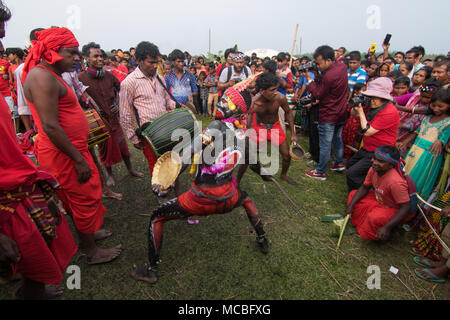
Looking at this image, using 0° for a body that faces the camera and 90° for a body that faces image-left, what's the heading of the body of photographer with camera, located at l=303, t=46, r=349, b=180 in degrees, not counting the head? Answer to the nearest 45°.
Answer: approximately 90°

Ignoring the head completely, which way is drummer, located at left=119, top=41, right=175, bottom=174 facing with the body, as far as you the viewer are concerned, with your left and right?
facing the viewer and to the right of the viewer

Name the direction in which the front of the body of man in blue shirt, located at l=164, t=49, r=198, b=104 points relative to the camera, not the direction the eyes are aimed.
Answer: toward the camera

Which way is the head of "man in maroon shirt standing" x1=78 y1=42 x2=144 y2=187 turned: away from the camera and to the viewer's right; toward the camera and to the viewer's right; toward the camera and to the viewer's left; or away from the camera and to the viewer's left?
toward the camera and to the viewer's right

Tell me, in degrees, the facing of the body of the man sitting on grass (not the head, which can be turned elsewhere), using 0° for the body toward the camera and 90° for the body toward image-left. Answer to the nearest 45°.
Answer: approximately 45°

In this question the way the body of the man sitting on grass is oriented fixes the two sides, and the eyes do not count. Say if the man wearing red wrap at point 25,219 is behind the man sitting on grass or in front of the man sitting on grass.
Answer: in front

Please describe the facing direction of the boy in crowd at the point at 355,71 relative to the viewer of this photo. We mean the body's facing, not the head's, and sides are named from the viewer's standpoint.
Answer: facing the viewer and to the left of the viewer

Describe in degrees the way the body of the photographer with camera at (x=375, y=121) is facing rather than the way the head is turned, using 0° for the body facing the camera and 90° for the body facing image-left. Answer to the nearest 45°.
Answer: approximately 90°

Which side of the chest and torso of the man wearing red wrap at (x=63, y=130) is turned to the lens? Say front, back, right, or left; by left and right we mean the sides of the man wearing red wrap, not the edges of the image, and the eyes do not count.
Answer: right

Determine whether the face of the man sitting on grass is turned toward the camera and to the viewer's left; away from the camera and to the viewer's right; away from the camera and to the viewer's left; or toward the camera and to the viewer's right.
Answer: toward the camera and to the viewer's left

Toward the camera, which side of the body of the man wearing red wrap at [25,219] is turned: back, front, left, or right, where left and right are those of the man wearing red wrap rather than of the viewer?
right

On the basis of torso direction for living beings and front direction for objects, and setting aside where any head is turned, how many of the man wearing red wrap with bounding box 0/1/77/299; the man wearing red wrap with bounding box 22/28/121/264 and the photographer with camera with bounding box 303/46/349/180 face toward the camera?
0
